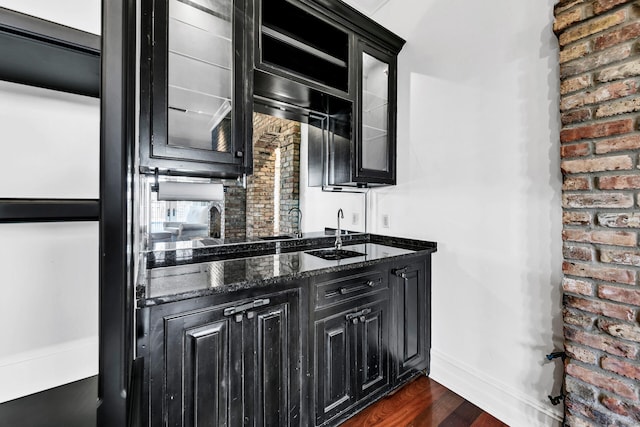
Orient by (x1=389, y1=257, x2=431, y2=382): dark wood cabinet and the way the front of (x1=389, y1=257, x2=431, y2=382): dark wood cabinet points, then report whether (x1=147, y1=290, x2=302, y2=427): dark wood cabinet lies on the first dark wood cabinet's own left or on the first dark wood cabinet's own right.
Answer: on the first dark wood cabinet's own right

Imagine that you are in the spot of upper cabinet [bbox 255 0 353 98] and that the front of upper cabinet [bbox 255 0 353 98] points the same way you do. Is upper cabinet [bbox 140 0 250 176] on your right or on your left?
on your right

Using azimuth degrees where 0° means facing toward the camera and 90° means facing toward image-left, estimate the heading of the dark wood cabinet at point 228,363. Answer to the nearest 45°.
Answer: approximately 315°

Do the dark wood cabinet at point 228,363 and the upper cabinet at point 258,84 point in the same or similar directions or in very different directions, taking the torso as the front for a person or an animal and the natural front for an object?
same or similar directions

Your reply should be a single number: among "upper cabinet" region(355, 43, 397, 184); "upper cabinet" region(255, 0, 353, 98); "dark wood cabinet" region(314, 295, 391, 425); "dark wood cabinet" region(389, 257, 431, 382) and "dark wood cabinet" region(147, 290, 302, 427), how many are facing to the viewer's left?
0

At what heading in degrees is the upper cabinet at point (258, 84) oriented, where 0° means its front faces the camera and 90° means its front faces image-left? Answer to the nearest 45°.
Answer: approximately 315°

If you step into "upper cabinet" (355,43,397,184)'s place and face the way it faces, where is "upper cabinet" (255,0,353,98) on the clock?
"upper cabinet" (255,0,353,98) is roughly at 3 o'clock from "upper cabinet" (355,43,397,184).

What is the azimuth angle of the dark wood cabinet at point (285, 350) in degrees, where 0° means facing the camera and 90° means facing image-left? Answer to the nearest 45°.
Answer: approximately 315°

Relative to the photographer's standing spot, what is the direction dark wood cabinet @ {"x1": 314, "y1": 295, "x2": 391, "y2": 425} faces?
facing the viewer and to the right of the viewer

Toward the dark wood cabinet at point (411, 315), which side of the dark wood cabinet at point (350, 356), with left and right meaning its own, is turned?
left

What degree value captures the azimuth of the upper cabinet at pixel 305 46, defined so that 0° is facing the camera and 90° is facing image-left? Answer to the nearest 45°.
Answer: approximately 315°

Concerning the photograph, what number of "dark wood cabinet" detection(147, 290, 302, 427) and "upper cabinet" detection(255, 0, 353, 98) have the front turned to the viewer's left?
0
